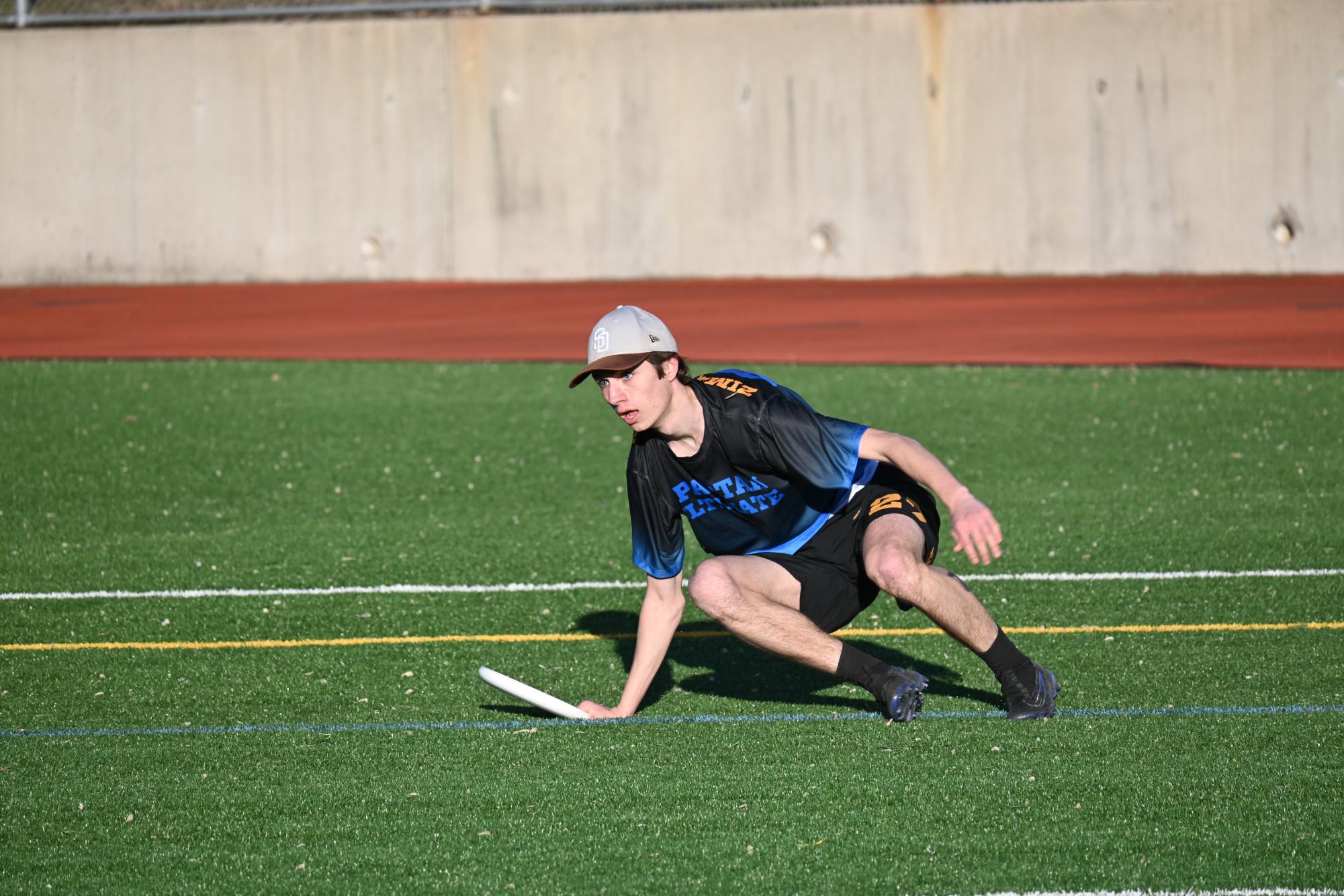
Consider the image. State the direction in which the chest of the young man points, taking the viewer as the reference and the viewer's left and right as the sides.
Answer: facing the viewer and to the left of the viewer

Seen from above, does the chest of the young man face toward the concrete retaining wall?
no

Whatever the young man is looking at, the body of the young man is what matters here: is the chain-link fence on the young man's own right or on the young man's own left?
on the young man's own right

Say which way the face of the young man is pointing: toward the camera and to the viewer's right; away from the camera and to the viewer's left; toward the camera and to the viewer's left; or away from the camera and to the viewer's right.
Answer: toward the camera and to the viewer's left
